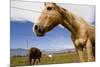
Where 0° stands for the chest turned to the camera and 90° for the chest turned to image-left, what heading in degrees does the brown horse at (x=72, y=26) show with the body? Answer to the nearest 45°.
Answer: approximately 45°
